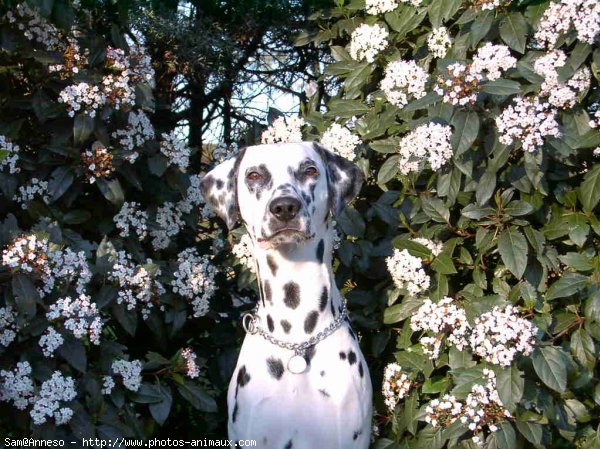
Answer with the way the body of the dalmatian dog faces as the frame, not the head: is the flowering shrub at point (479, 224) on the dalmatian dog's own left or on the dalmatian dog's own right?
on the dalmatian dog's own left

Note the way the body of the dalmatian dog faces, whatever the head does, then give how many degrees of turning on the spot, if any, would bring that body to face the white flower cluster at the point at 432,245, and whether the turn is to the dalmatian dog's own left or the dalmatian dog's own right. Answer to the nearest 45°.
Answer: approximately 135° to the dalmatian dog's own left

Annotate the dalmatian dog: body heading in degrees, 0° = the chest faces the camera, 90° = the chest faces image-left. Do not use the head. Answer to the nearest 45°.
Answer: approximately 0°

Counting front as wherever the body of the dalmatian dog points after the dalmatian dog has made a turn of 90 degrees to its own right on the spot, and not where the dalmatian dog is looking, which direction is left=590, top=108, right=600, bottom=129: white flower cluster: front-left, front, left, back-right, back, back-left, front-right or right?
back
